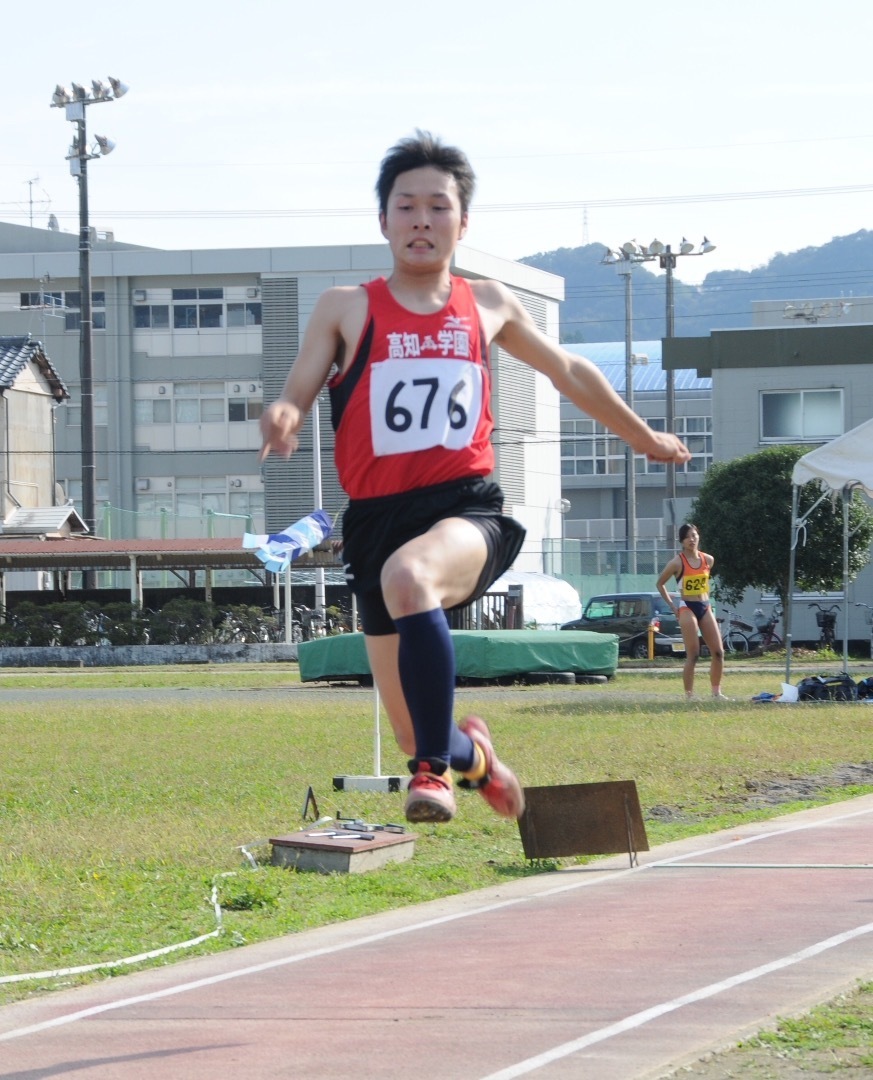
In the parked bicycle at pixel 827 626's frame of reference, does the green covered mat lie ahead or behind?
ahead

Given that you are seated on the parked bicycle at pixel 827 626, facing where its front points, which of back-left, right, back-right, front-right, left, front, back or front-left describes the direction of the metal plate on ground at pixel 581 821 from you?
front

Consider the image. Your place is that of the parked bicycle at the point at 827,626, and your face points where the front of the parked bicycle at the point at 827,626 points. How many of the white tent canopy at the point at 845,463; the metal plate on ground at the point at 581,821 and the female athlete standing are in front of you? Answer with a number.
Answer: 3

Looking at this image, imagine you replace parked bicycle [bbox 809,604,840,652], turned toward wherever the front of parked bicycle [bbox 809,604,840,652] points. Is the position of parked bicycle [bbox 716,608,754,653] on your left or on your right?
on your right

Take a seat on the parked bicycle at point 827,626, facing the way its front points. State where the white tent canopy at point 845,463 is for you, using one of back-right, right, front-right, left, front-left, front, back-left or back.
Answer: front

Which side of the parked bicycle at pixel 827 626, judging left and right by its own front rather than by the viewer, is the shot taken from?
front

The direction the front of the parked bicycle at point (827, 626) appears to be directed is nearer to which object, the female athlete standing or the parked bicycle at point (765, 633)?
the female athlete standing

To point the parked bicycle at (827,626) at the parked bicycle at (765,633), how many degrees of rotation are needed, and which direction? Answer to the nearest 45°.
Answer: approximately 90° to its right

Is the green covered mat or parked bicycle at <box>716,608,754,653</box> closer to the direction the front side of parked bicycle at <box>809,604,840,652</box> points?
the green covered mat

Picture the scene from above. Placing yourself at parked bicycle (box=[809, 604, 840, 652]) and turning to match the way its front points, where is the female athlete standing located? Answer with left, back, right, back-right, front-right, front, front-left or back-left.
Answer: front
